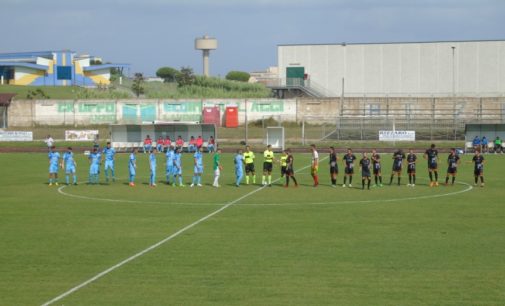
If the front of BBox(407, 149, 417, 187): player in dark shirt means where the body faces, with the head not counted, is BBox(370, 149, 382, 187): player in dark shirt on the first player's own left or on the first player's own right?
on the first player's own right

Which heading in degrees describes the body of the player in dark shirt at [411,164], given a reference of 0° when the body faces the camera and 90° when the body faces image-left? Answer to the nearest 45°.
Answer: approximately 0°

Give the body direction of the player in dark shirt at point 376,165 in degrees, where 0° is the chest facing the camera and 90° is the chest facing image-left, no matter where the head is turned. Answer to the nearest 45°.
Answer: approximately 45°

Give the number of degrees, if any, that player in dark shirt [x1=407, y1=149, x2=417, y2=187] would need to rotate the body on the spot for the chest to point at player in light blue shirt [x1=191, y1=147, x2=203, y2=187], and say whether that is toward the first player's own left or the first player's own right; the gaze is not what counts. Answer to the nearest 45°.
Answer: approximately 90° to the first player's own right

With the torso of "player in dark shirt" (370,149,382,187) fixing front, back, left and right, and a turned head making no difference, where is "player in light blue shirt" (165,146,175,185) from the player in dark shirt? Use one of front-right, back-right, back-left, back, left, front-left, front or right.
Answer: front-right

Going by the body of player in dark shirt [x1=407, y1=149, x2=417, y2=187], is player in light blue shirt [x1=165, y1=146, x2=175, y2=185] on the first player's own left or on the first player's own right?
on the first player's own right

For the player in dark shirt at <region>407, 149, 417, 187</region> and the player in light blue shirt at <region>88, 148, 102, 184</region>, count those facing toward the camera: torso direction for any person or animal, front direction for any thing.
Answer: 2
